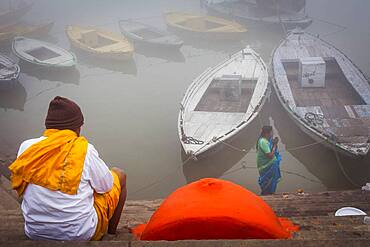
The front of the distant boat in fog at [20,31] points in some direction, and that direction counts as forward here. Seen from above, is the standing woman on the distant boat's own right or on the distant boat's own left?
on the distant boat's own right

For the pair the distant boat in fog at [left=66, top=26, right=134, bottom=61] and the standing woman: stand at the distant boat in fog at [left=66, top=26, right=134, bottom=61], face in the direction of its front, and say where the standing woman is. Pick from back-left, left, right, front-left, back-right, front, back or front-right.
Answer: front-right

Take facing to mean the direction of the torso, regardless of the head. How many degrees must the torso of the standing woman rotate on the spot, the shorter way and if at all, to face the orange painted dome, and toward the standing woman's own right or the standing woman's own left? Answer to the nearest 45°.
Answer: approximately 90° to the standing woman's own right

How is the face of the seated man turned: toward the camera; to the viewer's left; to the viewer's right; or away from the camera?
away from the camera

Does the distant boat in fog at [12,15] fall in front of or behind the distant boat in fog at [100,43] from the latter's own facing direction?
behind
